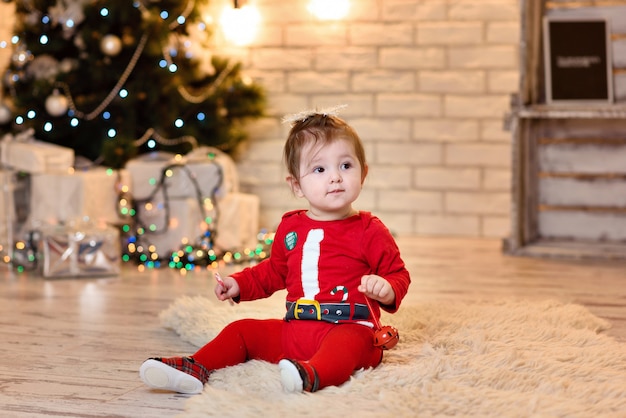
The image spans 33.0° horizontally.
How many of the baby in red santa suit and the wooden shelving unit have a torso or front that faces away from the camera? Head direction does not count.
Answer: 0

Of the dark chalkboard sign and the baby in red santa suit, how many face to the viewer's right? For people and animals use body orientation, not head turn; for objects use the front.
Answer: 0

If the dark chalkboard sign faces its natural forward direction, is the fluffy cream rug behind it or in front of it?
in front

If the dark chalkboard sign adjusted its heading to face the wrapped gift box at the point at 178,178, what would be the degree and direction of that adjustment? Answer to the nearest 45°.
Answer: approximately 45° to its right

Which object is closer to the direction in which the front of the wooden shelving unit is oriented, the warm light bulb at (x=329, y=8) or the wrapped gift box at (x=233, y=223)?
the wrapped gift box

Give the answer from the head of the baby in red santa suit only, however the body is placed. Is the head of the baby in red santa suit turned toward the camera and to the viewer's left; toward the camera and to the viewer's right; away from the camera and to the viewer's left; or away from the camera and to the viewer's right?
toward the camera and to the viewer's right

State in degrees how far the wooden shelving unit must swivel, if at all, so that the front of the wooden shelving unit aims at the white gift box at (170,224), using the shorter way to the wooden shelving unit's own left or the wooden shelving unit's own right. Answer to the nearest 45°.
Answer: approximately 45° to the wooden shelving unit's own right

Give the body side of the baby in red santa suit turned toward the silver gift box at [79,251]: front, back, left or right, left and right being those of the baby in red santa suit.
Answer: right

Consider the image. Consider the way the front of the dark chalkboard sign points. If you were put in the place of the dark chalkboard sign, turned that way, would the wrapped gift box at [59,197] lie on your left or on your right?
on your right

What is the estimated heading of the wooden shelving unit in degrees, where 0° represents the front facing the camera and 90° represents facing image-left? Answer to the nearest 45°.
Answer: approximately 0°

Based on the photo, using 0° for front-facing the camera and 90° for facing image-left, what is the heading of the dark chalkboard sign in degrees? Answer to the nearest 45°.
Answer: approximately 0°

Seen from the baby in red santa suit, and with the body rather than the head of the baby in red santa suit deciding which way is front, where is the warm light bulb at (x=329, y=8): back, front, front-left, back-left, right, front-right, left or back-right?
back-right
